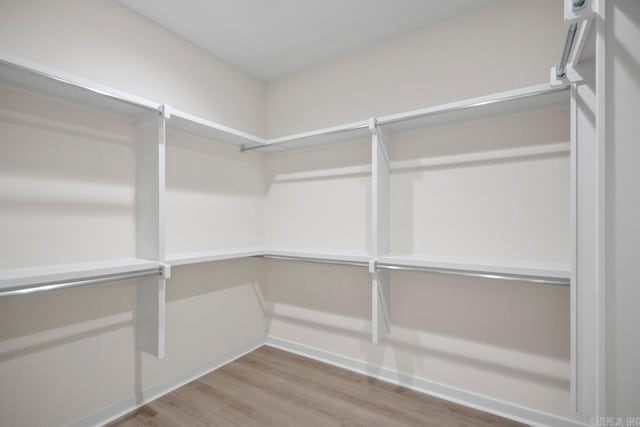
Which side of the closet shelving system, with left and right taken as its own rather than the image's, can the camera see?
front
